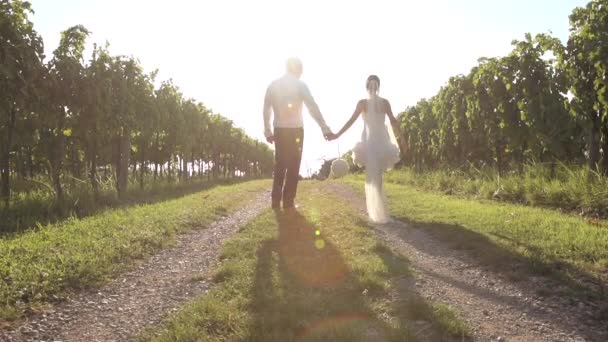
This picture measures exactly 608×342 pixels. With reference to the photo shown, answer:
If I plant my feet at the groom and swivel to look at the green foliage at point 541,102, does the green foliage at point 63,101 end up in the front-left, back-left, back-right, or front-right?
back-left

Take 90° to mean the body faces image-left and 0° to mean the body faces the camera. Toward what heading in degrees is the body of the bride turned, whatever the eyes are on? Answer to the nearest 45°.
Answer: approximately 180°

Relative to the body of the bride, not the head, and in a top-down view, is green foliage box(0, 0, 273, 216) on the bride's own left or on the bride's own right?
on the bride's own left

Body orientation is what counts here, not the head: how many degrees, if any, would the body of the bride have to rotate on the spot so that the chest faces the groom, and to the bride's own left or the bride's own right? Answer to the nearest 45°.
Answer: approximately 90° to the bride's own left
